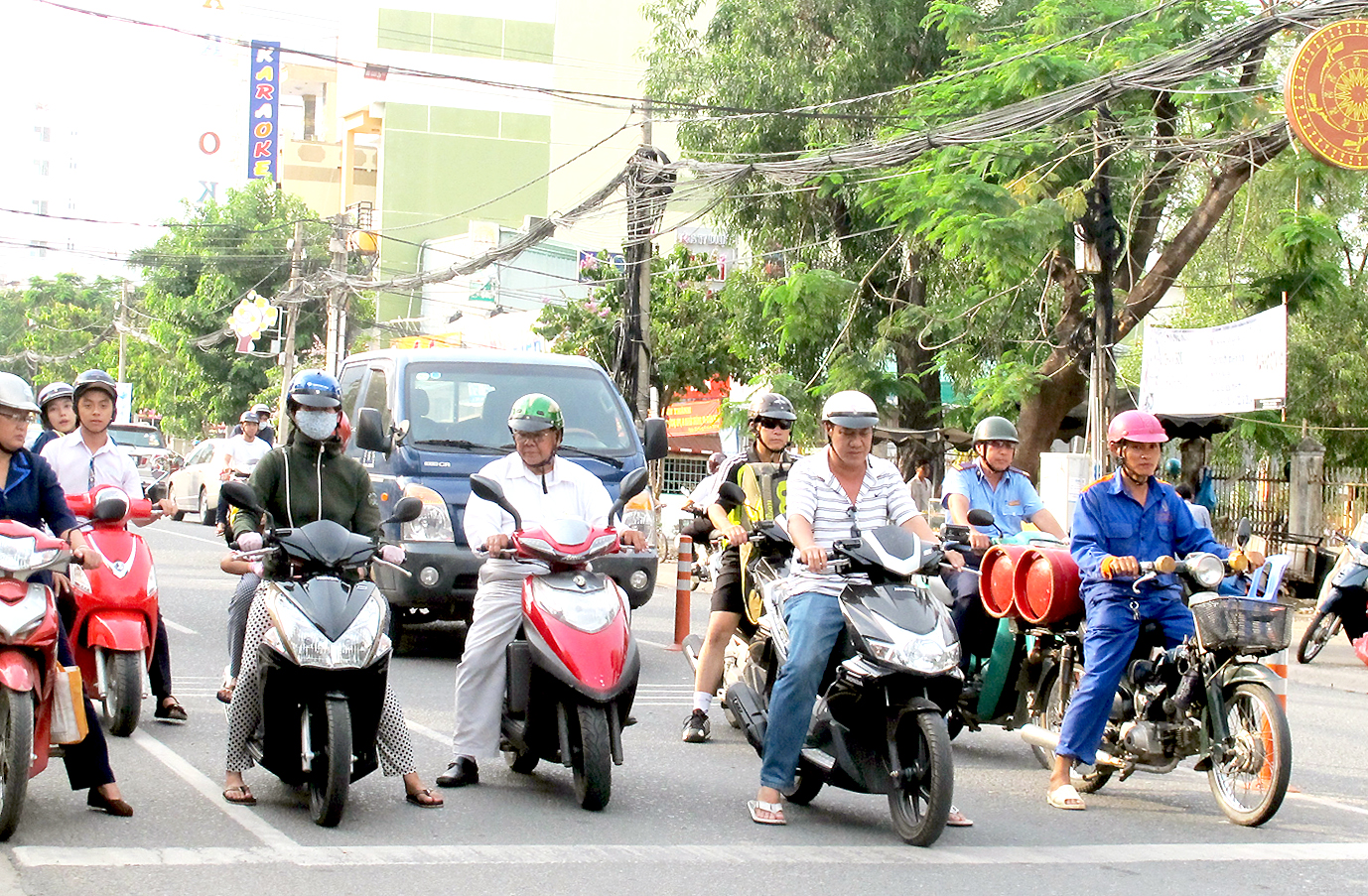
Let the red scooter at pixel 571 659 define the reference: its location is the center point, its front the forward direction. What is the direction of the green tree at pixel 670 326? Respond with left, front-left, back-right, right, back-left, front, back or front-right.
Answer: back

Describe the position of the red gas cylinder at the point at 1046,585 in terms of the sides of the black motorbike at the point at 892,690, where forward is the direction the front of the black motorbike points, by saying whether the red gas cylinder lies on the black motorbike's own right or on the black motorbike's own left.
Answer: on the black motorbike's own left

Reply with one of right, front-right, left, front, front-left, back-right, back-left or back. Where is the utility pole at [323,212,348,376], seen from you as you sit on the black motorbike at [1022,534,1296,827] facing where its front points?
back

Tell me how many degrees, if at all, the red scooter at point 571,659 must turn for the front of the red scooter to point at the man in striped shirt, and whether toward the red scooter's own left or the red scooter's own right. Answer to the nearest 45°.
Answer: approximately 90° to the red scooter's own left

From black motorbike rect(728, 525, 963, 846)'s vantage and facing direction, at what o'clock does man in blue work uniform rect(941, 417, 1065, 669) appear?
The man in blue work uniform is roughly at 8 o'clock from the black motorbike.

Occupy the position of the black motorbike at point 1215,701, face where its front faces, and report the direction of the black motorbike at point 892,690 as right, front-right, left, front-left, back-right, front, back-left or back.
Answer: right
